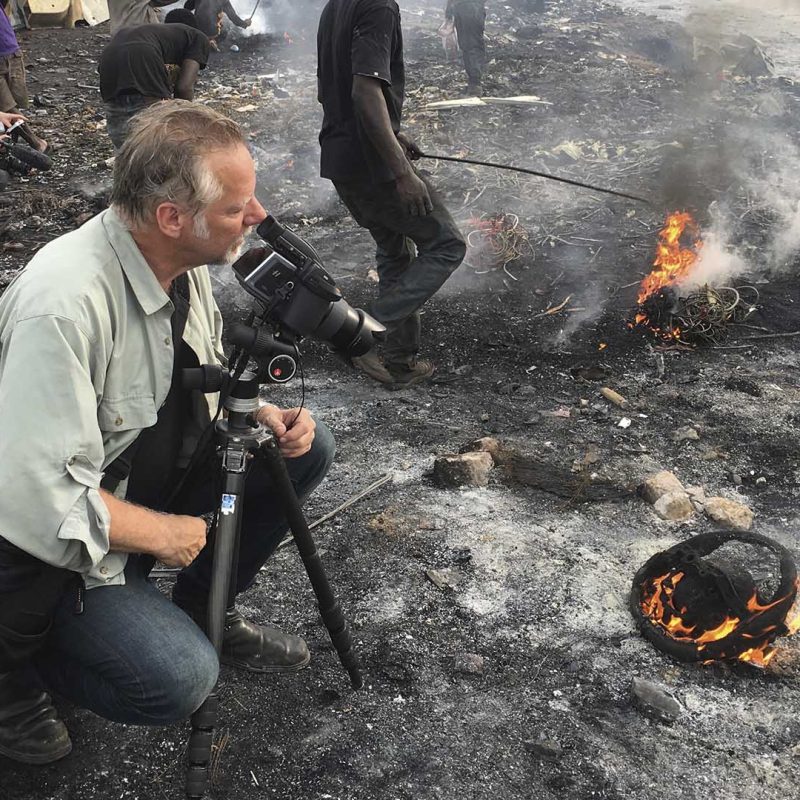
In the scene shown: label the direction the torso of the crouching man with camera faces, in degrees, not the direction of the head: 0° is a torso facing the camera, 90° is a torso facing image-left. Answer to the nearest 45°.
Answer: approximately 270°

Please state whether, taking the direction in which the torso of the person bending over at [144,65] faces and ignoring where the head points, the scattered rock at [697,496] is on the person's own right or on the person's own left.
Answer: on the person's own right

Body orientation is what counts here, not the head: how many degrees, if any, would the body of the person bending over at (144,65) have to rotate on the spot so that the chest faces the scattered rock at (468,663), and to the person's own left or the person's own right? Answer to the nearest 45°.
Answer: approximately 135° to the person's own right

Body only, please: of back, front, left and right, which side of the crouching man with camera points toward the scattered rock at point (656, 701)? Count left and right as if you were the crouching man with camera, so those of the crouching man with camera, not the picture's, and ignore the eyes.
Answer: front

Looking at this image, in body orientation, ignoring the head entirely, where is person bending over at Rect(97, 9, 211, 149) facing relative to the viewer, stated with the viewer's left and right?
facing away from the viewer and to the right of the viewer

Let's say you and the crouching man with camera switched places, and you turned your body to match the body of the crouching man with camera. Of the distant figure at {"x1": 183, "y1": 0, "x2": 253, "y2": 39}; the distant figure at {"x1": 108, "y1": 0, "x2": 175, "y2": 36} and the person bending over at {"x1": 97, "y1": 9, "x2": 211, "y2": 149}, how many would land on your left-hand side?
3

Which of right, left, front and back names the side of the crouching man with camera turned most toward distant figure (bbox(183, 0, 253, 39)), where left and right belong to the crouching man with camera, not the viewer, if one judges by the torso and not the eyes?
left

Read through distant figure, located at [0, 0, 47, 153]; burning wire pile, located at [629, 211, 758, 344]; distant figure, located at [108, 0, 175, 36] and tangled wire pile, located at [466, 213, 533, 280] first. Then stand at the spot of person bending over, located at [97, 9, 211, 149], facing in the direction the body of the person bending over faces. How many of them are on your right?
2

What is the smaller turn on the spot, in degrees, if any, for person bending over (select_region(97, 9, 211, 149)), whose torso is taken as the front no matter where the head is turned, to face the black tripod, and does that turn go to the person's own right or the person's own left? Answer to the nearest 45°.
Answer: approximately 135° to the person's own right

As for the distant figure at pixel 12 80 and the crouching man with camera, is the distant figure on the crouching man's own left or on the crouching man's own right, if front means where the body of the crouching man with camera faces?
on the crouching man's own left

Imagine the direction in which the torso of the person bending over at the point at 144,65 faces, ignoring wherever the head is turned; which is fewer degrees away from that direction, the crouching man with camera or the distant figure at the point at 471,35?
the distant figure

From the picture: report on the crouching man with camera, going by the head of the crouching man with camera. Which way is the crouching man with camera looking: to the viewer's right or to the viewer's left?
to the viewer's right
